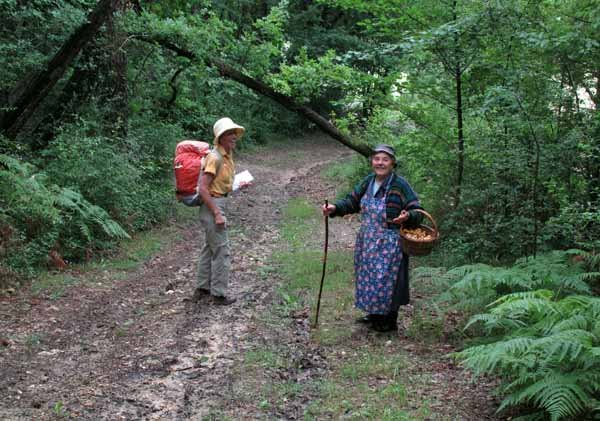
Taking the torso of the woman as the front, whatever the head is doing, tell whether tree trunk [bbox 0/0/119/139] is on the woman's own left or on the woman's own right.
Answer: on the woman's own right

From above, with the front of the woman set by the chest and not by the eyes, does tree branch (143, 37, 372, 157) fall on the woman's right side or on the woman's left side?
on the woman's right side

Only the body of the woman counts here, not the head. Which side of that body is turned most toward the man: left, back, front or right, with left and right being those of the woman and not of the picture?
right

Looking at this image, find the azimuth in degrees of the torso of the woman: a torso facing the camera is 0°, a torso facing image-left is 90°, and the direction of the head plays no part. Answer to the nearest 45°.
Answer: approximately 45°

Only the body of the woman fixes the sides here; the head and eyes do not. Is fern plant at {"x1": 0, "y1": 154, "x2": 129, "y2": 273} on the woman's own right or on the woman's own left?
on the woman's own right

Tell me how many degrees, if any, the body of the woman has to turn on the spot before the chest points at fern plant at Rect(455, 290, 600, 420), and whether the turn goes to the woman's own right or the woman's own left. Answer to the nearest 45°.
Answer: approximately 90° to the woman's own left

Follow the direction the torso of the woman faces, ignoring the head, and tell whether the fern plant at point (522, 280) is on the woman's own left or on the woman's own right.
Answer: on the woman's own left
